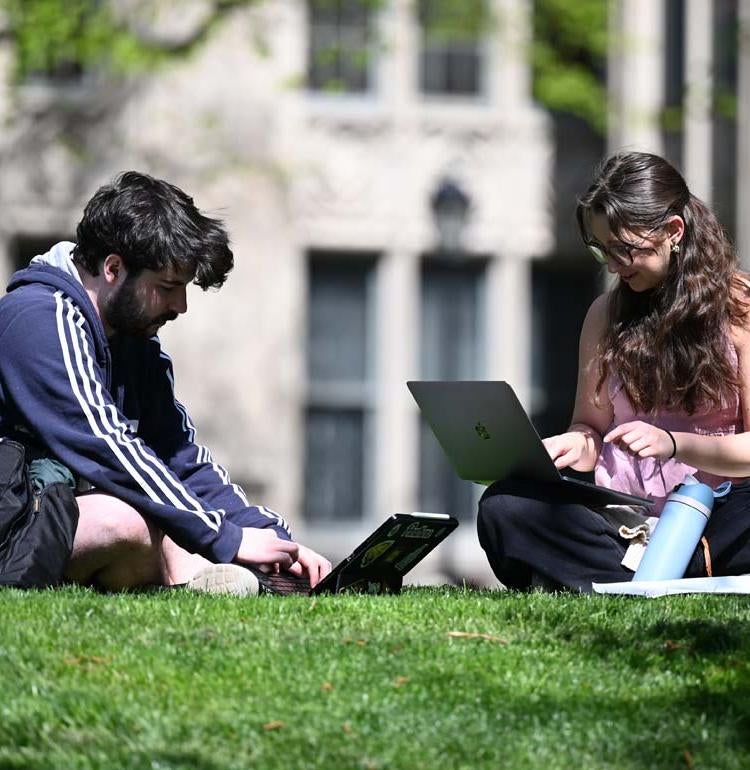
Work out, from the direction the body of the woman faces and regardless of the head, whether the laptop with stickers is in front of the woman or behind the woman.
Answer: in front

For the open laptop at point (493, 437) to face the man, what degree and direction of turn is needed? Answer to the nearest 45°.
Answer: approximately 135° to its left

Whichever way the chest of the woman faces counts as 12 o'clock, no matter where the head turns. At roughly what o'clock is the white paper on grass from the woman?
The white paper on grass is roughly at 10 o'clock from the woman.

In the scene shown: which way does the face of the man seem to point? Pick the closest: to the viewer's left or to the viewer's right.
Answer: to the viewer's right

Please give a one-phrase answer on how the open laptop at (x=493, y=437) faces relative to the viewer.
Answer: facing away from the viewer and to the right of the viewer

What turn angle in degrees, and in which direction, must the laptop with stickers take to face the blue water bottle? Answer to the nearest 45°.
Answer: approximately 135° to its right

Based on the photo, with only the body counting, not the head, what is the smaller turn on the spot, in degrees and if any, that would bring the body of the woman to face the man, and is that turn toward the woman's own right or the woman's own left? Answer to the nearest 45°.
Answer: approximately 45° to the woman's own right
